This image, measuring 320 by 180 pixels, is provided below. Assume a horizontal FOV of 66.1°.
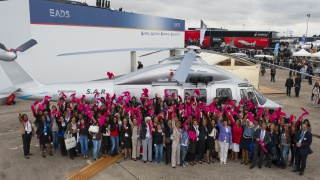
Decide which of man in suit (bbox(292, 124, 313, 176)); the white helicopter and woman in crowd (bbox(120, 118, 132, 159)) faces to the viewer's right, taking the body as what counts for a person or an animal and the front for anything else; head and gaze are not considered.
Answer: the white helicopter

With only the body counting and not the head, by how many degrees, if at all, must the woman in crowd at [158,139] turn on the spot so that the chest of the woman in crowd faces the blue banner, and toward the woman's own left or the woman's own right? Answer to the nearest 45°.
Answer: approximately 135° to the woman's own right

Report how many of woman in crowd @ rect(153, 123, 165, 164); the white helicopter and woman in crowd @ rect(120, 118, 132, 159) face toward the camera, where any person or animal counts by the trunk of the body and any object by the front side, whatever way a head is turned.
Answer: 2

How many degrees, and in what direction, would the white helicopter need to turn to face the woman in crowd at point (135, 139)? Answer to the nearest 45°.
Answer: approximately 90° to its right

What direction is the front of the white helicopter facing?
to the viewer's right

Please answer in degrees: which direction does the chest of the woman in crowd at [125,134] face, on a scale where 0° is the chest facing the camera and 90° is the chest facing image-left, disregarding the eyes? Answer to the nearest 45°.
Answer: approximately 0°

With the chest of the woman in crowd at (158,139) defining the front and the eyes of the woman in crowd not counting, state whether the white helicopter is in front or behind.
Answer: behind

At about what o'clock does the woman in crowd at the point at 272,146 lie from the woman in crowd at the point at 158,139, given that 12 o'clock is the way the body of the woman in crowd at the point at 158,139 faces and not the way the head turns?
the woman in crowd at the point at 272,146 is roughly at 9 o'clock from the woman in crowd at the point at 158,139.

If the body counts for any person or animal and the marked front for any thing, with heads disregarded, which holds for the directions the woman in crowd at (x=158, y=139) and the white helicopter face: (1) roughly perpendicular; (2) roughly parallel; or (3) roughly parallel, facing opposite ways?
roughly perpendicular

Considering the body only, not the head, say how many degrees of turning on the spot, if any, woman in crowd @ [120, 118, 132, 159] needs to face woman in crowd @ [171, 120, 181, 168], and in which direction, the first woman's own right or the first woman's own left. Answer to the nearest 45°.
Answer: approximately 90° to the first woman's own left
